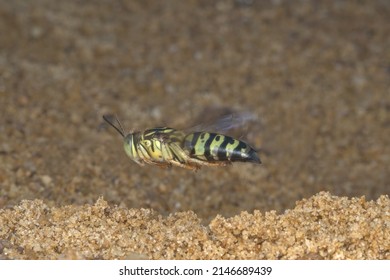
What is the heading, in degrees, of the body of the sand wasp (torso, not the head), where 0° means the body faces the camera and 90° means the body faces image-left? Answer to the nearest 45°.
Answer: approximately 90°
